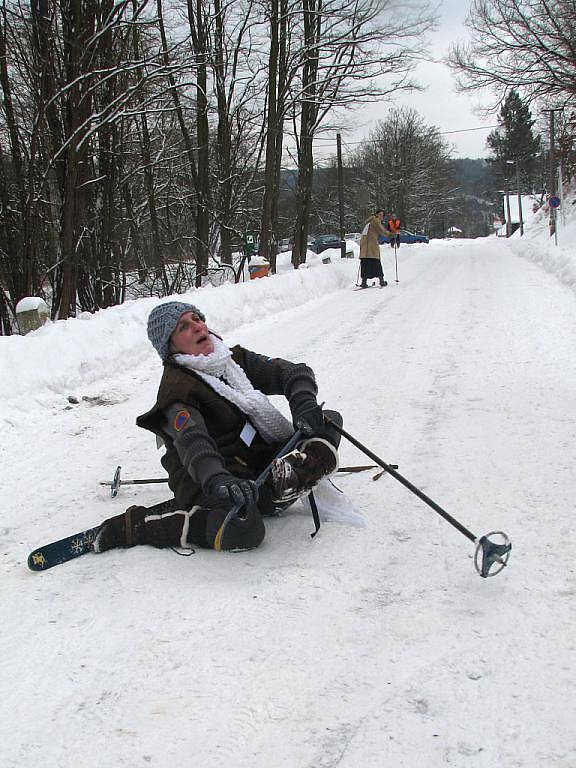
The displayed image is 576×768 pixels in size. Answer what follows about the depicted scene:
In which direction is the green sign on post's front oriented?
toward the camera

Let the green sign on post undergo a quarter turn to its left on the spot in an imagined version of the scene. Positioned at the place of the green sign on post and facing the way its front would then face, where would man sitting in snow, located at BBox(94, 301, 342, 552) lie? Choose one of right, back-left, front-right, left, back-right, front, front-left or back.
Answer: right

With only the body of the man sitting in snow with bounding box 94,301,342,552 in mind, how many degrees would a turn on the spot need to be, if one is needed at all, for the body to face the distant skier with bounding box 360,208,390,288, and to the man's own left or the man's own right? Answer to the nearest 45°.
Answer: approximately 135° to the man's own left

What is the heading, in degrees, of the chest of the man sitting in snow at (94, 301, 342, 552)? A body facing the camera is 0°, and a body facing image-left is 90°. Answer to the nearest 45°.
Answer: approximately 315°

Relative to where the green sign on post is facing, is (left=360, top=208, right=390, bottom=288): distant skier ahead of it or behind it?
ahead
